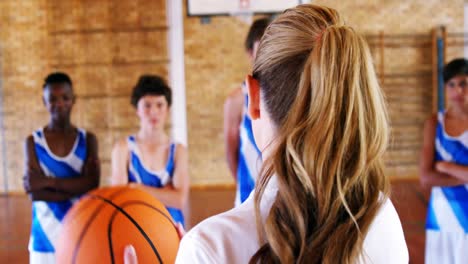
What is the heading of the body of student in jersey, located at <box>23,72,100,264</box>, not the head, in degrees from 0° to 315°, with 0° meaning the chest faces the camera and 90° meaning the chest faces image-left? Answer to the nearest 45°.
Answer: approximately 0°

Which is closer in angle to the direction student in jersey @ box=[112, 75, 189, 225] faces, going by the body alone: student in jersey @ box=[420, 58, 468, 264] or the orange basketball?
the orange basketball

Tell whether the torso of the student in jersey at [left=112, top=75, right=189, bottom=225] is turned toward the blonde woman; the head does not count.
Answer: yes

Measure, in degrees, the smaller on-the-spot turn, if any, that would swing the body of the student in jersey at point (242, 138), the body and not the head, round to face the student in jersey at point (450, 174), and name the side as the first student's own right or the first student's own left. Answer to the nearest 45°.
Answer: approximately 90° to the first student's own left

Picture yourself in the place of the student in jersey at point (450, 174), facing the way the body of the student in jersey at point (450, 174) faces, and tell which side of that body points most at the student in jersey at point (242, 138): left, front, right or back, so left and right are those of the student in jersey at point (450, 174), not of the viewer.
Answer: right

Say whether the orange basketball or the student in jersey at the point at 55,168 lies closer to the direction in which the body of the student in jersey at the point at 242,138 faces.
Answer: the orange basketball
